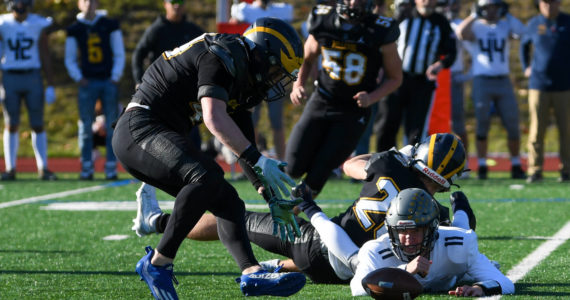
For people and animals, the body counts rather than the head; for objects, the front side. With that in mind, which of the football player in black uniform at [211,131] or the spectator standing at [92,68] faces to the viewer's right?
the football player in black uniform

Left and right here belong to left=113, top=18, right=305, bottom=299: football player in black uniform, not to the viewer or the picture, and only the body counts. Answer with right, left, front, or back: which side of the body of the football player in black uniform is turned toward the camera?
right

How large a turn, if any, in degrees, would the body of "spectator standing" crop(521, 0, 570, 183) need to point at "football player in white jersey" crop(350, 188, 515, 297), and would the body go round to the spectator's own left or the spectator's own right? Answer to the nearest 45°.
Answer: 0° — they already face them

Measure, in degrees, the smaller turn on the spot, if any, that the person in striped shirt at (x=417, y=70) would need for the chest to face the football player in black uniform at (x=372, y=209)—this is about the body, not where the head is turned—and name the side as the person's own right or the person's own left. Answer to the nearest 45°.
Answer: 0° — they already face them

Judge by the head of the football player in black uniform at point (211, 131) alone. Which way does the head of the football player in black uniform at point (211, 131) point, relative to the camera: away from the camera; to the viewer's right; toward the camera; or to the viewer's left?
to the viewer's right

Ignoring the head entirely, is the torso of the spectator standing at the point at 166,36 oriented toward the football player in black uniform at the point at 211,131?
yes

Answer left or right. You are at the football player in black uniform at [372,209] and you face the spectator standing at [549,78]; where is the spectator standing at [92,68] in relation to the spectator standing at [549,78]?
left
